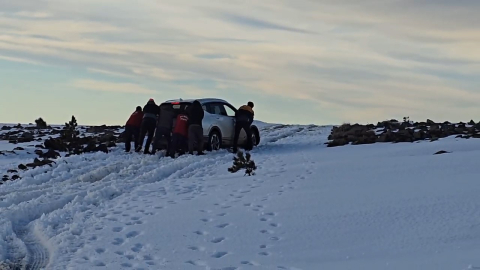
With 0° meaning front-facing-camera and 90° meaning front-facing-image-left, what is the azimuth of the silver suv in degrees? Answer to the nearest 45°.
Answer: approximately 225°

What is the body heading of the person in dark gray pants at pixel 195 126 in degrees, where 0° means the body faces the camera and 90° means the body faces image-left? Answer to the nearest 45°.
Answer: approximately 180°

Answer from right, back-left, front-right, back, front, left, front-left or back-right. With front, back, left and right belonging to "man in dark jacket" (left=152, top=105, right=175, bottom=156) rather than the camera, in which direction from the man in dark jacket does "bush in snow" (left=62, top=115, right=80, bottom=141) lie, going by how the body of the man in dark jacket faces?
left

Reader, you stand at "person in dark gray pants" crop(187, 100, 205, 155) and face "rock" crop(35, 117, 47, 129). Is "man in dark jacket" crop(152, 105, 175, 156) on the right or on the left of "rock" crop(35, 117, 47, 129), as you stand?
left

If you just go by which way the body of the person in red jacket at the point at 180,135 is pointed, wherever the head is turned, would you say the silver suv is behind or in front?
in front

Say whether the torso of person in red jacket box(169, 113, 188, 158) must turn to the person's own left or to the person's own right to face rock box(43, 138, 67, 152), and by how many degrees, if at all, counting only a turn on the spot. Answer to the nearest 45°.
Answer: approximately 90° to the person's own left

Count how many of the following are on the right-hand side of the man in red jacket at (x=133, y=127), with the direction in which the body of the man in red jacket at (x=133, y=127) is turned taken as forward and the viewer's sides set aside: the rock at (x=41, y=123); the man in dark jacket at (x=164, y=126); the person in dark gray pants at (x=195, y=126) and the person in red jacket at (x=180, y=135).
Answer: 3

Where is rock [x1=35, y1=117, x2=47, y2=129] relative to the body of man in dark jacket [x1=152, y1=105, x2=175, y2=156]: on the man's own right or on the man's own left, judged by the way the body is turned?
on the man's own left

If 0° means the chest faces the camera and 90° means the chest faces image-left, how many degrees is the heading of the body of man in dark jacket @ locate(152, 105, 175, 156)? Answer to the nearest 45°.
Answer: approximately 225°

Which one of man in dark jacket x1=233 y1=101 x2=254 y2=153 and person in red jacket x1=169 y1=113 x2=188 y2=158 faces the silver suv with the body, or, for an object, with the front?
person in red jacket x1=169 y1=113 x2=188 y2=158

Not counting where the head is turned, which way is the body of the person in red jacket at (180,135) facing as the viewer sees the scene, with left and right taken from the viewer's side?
facing away from the viewer and to the right of the viewer
